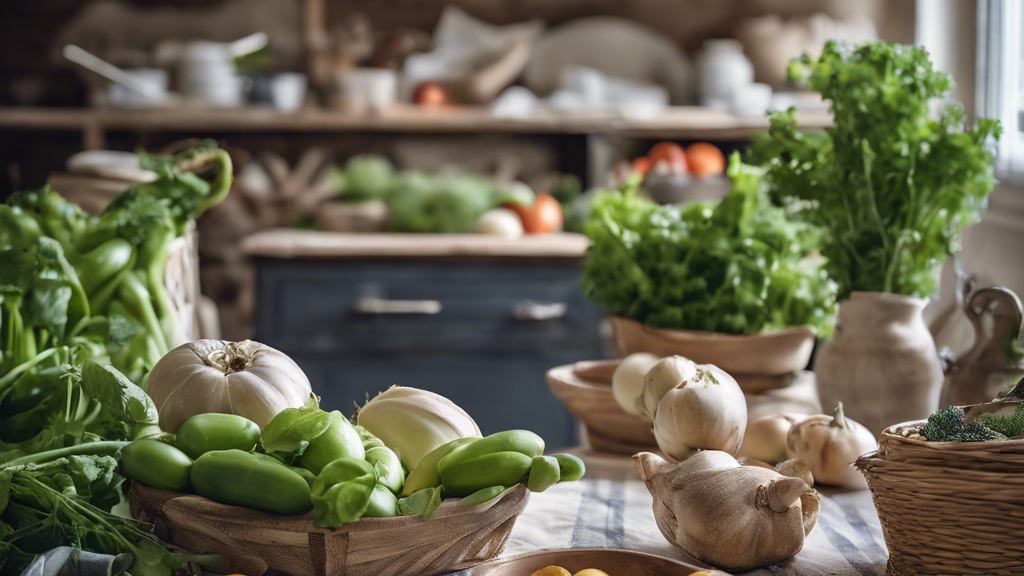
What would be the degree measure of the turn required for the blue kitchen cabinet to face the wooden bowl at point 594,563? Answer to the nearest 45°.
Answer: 0° — it already faces it

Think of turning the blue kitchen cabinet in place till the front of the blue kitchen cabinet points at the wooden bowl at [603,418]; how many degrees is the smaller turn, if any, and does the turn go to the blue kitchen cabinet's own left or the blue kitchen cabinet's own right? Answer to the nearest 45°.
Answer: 0° — it already faces it

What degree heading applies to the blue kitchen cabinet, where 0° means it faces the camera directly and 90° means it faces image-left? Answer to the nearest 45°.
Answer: approximately 0°

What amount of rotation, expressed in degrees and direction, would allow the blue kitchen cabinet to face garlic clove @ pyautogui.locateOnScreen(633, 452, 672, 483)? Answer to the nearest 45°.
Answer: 0° — it already faces it

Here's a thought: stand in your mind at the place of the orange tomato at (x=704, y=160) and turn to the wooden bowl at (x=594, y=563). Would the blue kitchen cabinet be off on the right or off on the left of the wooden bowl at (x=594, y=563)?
right
